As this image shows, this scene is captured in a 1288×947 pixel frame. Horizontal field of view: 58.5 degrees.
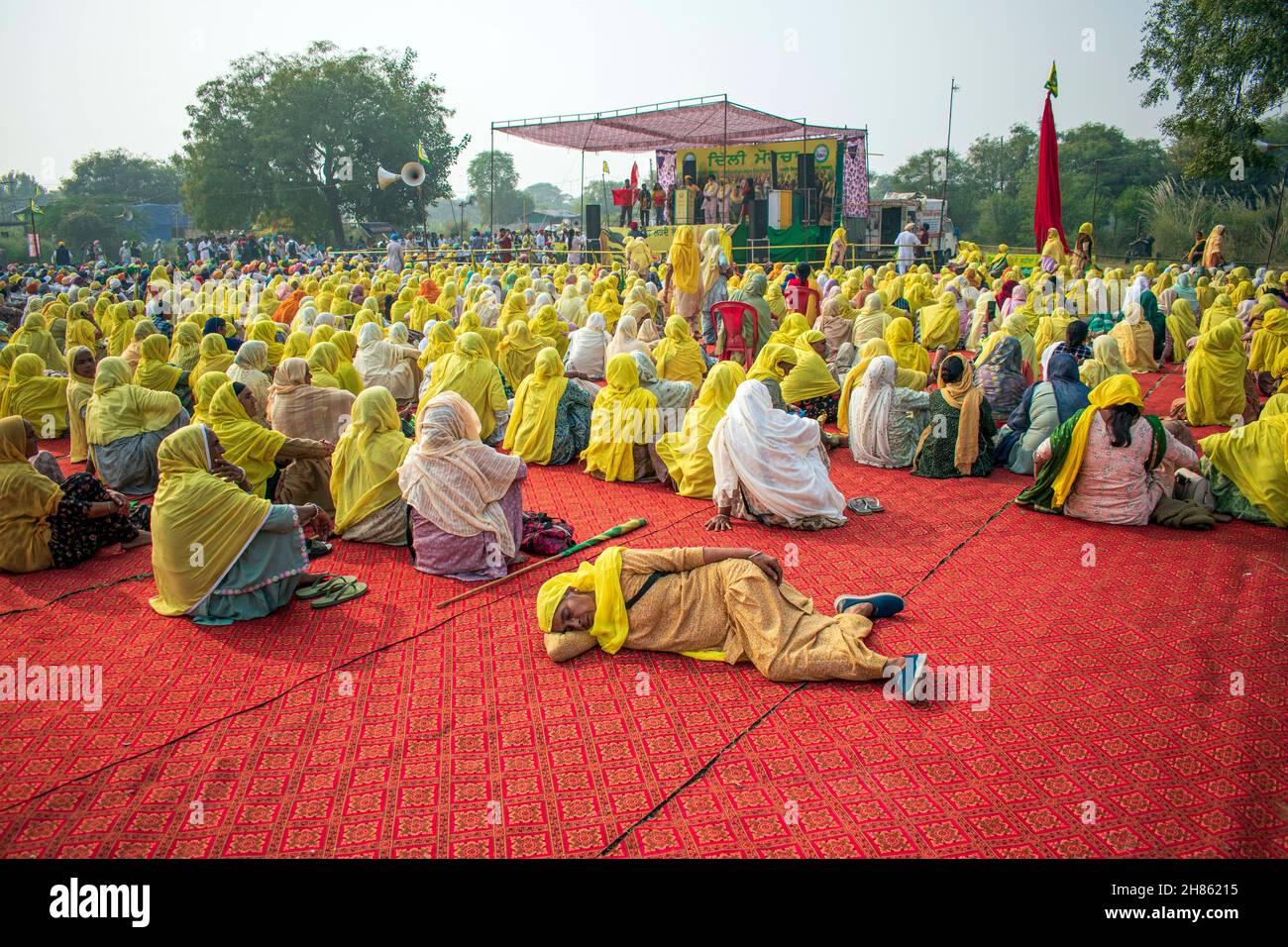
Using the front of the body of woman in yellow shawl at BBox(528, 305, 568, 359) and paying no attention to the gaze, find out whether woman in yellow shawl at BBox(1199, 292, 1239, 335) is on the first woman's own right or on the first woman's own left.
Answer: on the first woman's own right

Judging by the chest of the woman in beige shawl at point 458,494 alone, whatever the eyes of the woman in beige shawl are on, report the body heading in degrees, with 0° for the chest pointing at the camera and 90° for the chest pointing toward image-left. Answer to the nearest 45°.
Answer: approximately 225°

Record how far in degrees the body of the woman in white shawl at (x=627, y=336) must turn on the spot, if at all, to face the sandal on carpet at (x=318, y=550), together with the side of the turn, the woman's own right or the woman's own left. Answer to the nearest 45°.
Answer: approximately 180°

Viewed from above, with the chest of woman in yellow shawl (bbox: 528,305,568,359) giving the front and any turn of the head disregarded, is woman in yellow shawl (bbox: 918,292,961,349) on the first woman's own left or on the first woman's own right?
on the first woman's own right

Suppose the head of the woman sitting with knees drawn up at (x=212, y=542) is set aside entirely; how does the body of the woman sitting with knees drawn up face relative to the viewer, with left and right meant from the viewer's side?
facing away from the viewer and to the right of the viewer

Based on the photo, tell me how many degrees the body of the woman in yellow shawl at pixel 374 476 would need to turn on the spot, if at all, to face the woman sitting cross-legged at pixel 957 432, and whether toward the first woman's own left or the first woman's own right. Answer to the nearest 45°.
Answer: approximately 45° to the first woman's own right

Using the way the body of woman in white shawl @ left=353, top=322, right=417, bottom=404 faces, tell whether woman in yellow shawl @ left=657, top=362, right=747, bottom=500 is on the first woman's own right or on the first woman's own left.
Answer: on the first woman's own right

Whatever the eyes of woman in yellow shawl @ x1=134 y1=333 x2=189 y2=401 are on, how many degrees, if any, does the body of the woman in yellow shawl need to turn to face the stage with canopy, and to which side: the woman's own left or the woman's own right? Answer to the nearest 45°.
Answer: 0° — they already face it

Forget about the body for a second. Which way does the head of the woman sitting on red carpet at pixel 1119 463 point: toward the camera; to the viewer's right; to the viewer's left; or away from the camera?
away from the camera

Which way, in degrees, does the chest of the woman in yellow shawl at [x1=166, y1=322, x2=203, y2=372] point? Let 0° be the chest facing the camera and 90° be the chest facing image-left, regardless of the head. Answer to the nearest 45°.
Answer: approximately 225°

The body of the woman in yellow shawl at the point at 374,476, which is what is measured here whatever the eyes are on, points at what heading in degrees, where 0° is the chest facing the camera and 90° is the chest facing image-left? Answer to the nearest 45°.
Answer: approximately 225°

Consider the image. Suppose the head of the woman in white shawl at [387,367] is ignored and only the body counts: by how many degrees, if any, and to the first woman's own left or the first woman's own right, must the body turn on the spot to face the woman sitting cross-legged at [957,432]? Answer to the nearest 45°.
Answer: approximately 90° to the first woman's own right

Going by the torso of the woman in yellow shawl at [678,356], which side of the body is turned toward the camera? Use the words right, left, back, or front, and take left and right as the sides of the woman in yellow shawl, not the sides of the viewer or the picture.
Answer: back

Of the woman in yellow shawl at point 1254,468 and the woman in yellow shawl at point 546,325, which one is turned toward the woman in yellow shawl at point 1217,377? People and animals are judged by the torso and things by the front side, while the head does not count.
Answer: the woman in yellow shawl at point 1254,468

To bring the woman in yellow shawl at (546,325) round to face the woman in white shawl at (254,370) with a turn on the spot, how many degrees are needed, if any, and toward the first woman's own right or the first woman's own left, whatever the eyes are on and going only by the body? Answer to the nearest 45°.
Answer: approximately 135° to the first woman's own left

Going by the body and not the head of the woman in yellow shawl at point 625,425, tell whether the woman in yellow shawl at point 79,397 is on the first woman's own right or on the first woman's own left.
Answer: on the first woman's own left
